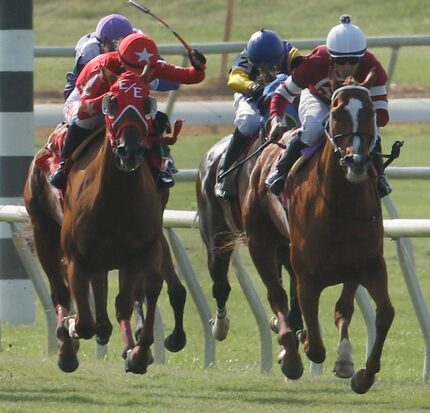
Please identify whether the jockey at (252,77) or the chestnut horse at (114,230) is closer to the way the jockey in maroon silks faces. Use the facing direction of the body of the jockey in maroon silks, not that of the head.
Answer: the chestnut horse

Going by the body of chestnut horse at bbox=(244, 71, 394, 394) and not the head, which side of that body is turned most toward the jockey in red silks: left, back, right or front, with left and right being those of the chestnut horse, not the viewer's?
right

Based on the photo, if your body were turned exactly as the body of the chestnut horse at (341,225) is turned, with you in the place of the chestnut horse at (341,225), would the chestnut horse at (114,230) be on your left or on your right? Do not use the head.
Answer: on your right

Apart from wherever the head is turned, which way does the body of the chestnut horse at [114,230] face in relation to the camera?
toward the camera

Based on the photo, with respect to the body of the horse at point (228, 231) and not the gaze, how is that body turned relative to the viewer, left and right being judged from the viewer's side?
facing the viewer and to the right of the viewer

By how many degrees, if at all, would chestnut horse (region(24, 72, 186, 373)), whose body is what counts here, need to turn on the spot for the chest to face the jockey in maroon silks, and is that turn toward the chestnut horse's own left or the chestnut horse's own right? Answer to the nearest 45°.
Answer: approximately 90° to the chestnut horse's own left

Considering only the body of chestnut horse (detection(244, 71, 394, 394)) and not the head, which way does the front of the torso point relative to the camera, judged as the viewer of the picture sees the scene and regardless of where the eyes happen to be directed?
toward the camera

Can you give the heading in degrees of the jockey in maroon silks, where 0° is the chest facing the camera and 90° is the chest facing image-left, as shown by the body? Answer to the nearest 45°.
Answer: approximately 0°
